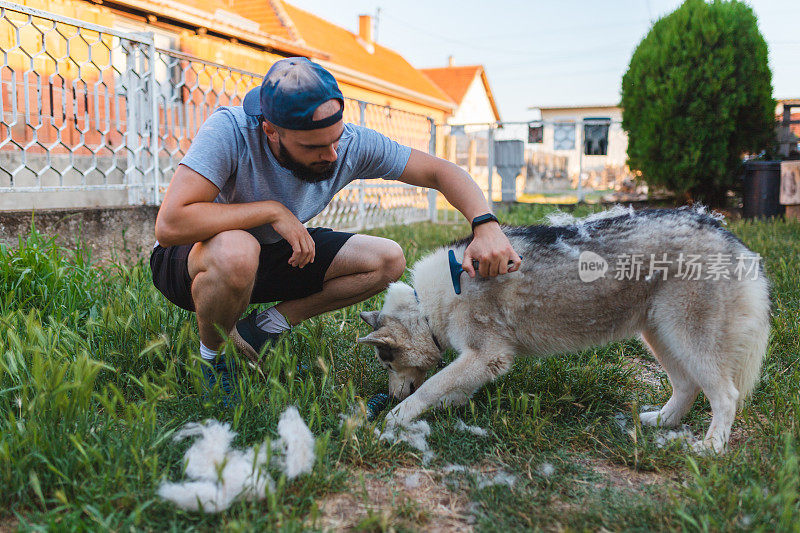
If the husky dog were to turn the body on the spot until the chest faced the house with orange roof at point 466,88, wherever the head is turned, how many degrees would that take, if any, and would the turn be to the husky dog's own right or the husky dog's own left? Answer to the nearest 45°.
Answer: approximately 90° to the husky dog's own right

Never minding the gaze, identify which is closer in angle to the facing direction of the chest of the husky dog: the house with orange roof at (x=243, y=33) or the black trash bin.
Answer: the house with orange roof

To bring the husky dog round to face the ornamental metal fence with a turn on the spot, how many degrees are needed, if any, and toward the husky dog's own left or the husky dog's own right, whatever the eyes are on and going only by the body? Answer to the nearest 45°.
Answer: approximately 45° to the husky dog's own right

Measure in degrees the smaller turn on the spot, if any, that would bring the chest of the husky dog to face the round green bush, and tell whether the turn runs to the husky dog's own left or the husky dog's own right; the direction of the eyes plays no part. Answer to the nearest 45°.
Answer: approximately 90° to the husky dog's own right

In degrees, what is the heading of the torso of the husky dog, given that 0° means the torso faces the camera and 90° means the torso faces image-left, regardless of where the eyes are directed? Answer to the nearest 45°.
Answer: approximately 90°

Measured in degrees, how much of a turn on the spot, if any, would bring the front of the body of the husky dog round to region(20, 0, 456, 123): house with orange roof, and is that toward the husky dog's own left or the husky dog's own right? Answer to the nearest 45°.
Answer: approximately 45° to the husky dog's own right

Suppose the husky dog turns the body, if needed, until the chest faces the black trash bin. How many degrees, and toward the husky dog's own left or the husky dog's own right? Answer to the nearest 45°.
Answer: approximately 90° to the husky dog's own right
